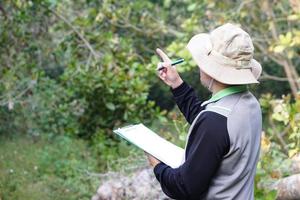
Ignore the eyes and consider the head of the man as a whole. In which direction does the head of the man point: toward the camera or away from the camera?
away from the camera

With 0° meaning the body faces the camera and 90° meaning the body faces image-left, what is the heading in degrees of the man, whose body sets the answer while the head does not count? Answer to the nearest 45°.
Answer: approximately 135°
